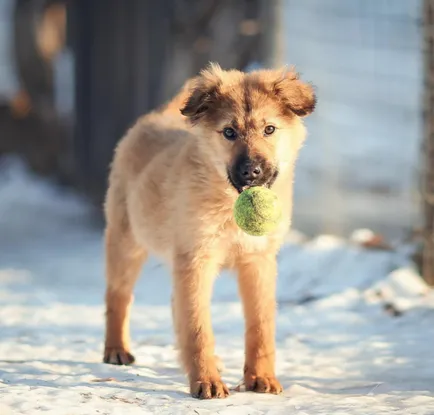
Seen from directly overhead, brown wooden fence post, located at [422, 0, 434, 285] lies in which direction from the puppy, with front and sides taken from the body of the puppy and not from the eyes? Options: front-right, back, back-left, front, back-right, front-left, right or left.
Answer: left

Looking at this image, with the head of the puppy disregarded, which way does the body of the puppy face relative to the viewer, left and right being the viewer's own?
facing the viewer and to the right of the viewer

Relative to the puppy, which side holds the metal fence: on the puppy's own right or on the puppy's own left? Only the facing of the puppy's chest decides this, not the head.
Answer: on the puppy's own left
